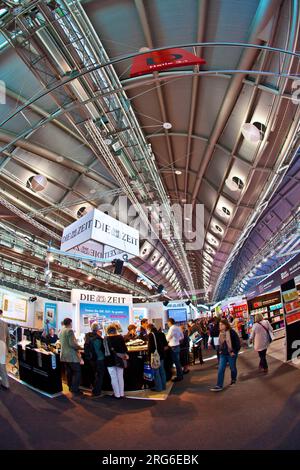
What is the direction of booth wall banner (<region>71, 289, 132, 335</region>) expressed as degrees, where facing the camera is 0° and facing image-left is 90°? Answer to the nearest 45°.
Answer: approximately 0°

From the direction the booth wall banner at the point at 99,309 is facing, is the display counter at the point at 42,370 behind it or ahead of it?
ahead

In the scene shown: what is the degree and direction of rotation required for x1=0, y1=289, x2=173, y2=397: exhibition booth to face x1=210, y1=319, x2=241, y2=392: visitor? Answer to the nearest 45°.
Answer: approximately 45° to its left

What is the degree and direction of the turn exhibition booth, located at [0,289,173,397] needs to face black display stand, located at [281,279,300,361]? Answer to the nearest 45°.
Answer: approximately 45° to its left

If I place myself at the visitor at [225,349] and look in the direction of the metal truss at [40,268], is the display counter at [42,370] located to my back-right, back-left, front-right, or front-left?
front-left

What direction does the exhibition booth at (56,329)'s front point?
toward the camera

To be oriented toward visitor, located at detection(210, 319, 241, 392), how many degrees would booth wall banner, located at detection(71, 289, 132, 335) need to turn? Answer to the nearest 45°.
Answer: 0° — it already faces them

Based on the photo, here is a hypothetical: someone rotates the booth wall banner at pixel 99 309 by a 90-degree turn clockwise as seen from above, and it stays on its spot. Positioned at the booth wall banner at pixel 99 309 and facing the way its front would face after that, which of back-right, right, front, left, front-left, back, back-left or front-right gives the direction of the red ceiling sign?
left

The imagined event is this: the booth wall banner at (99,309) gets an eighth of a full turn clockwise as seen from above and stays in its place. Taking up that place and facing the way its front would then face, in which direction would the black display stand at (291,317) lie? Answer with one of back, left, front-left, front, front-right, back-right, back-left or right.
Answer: left

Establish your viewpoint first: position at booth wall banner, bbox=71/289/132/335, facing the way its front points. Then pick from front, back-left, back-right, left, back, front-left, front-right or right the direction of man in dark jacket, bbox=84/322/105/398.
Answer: front

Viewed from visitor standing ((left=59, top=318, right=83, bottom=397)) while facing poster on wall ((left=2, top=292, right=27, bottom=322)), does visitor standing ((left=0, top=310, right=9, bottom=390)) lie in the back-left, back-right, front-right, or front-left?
front-left

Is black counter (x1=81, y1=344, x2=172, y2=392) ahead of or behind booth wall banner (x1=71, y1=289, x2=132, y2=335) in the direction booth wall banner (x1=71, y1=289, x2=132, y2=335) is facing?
ahead
